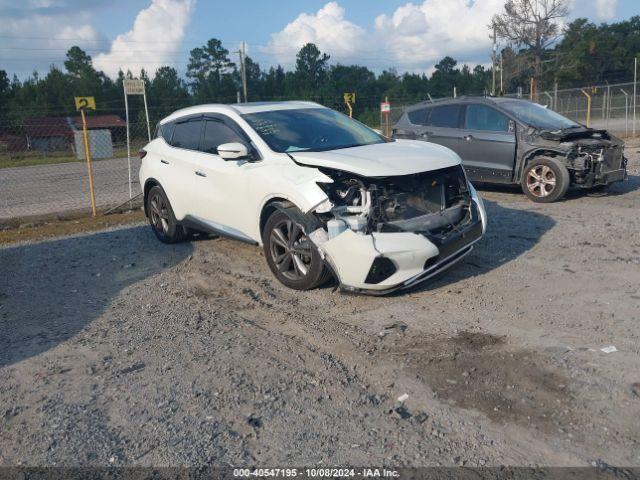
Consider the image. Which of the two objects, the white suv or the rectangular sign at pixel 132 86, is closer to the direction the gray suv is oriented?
the white suv

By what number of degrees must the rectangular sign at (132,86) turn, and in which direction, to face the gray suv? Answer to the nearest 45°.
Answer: approximately 45° to its left

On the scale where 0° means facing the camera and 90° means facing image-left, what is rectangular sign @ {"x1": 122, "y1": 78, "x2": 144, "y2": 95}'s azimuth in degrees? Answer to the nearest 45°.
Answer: approximately 0°

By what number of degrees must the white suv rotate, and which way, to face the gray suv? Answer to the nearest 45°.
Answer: approximately 90° to its left

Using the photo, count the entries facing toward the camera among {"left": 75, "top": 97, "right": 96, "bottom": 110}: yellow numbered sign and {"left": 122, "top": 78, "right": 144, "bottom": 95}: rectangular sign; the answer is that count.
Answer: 2

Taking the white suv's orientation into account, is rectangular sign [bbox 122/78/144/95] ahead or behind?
behind

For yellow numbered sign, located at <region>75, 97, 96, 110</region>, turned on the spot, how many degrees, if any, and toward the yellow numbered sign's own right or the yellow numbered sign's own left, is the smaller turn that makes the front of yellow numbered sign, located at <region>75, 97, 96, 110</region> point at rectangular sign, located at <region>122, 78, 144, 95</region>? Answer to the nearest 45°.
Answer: approximately 135° to the yellow numbered sign's own left

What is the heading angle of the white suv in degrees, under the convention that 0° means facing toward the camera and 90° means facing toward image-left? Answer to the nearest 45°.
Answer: approximately 315°

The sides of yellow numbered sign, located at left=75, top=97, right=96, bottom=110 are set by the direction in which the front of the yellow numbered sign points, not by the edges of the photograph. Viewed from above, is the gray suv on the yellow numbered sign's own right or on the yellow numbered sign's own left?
on the yellow numbered sign's own left
